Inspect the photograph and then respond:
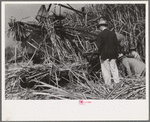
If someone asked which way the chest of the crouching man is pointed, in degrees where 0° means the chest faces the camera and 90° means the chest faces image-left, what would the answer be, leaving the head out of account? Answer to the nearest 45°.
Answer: approximately 90°
